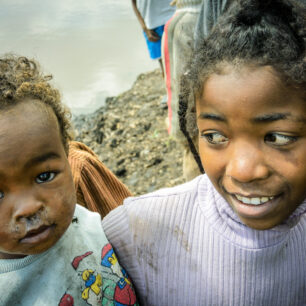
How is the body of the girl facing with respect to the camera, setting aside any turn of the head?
toward the camera

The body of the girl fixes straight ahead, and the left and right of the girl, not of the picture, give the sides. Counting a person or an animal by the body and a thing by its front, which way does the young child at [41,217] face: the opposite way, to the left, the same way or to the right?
the same way

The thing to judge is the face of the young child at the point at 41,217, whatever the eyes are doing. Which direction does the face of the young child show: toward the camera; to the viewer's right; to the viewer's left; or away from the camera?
toward the camera

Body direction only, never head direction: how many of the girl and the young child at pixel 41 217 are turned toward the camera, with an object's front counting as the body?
2

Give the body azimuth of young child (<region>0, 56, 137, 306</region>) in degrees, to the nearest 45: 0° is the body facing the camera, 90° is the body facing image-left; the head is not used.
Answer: approximately 0°
